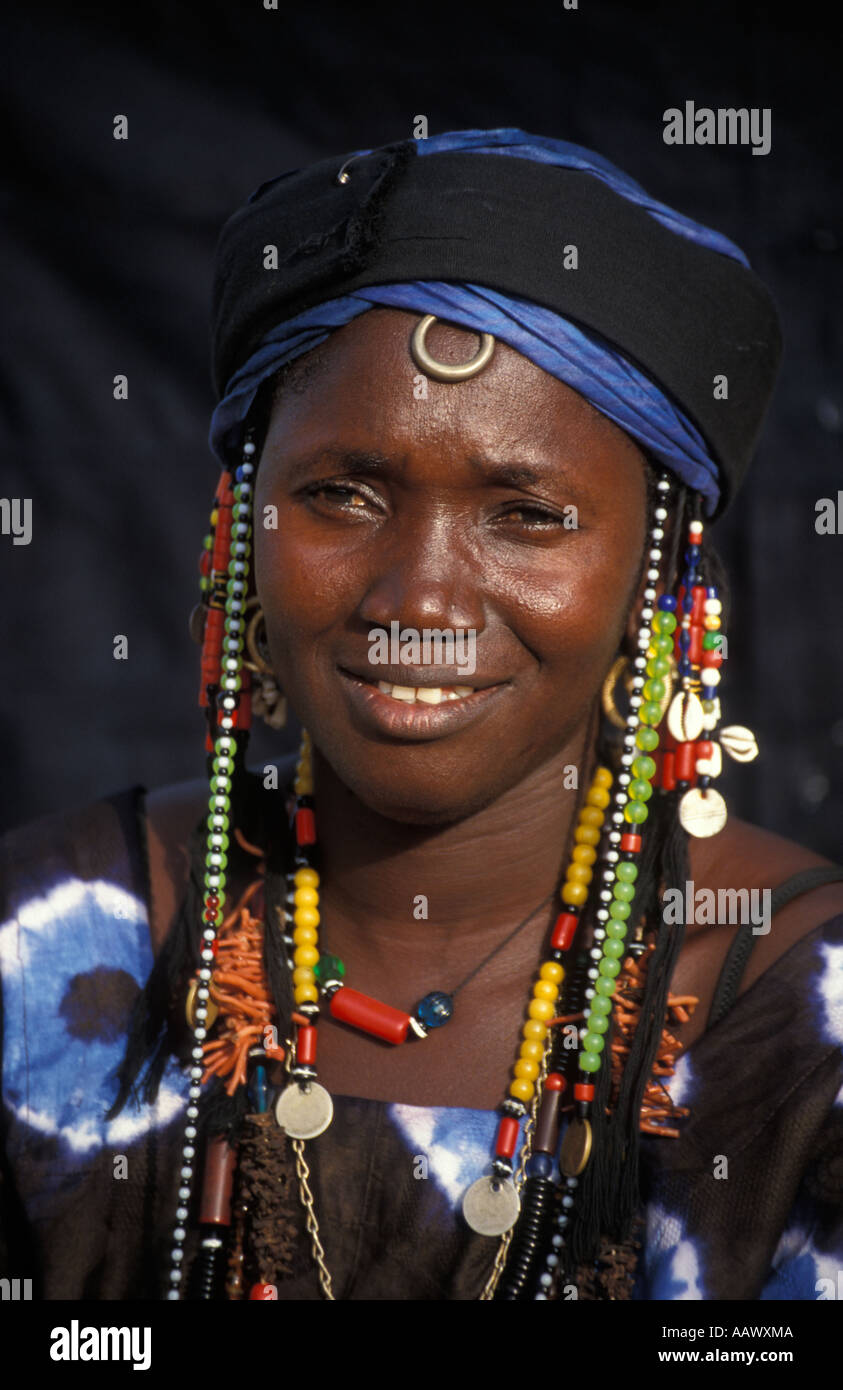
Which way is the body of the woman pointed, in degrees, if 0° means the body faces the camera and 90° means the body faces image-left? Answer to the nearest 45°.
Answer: approximately 0°
